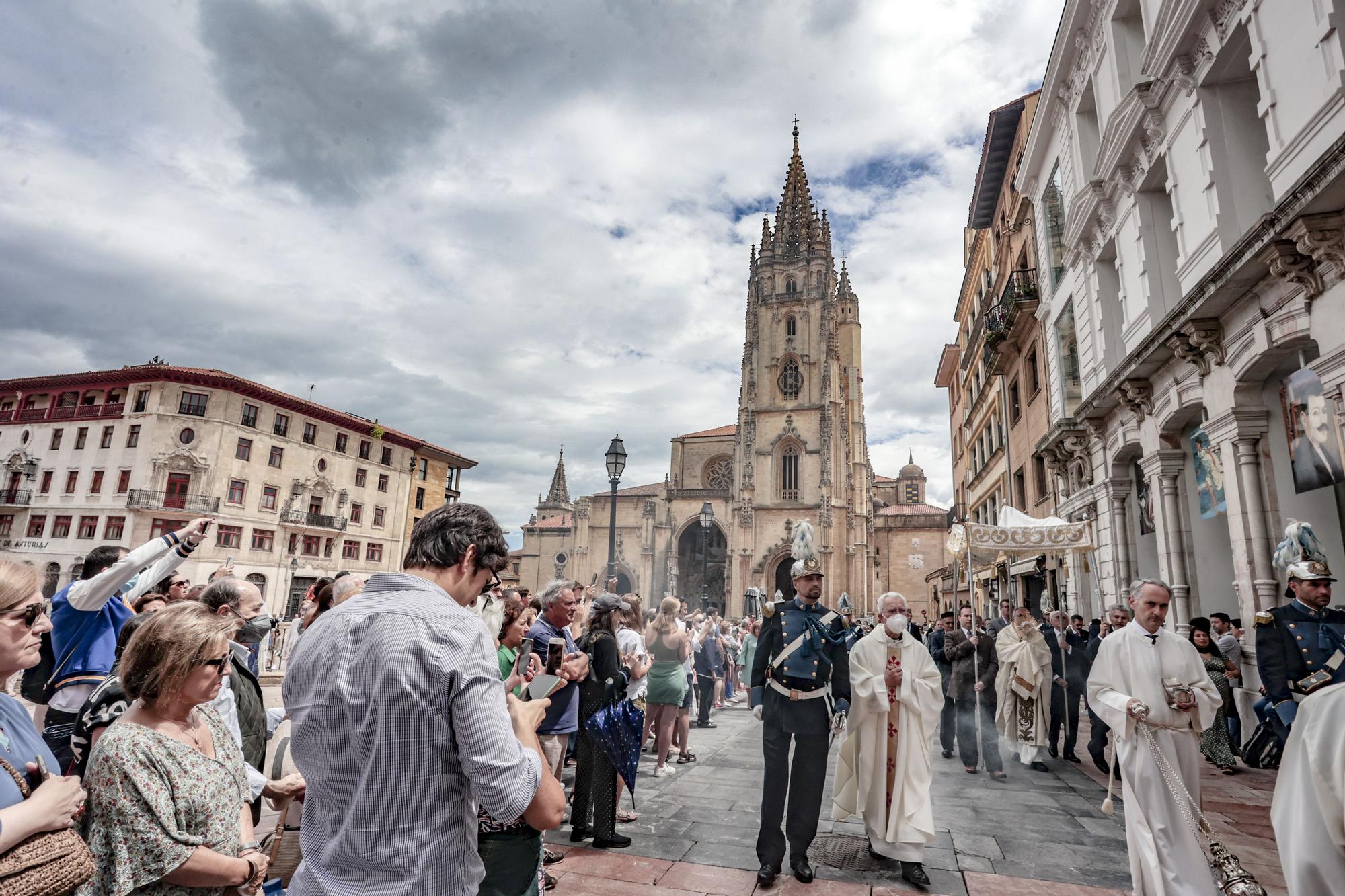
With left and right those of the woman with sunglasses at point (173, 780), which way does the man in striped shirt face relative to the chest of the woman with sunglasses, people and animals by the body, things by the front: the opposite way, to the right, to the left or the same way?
to the left

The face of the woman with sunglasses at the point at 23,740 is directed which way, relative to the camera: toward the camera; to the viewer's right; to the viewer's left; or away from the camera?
to the viewer's right

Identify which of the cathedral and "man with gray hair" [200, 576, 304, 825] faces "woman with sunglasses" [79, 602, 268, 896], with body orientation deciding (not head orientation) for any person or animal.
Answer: the cathedral

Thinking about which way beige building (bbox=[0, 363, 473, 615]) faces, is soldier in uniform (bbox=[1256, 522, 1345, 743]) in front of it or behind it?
in front

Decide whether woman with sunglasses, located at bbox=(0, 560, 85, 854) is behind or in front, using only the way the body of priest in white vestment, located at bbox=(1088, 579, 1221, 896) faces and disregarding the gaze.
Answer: in front

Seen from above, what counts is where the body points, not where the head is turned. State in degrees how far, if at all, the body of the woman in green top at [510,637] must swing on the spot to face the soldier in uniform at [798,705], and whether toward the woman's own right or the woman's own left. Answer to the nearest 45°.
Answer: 0° — they already face them

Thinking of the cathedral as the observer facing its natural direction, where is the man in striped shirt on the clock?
The man in striped shirt is roughly at 12 o'clock from the cathedral.

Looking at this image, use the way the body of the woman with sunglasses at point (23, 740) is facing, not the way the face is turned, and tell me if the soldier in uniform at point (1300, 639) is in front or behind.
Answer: in front

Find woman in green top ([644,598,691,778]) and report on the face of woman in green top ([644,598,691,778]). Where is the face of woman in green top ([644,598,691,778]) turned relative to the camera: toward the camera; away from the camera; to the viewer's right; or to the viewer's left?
away from the camera

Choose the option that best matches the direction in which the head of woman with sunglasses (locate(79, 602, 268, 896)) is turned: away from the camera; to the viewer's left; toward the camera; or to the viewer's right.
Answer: to the viewer's right

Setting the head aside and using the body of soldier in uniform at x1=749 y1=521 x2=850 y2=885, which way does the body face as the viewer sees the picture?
toward the camera

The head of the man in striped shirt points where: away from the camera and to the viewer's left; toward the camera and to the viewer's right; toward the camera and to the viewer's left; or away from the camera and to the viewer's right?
away from the camera and to the viewer's right

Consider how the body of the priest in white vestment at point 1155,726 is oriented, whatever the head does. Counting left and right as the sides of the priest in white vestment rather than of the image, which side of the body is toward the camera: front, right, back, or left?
front

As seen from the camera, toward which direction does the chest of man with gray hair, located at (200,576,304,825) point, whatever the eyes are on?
to the viewer's right

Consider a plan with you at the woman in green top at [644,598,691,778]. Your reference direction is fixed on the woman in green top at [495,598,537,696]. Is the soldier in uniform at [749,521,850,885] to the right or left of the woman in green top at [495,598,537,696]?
left

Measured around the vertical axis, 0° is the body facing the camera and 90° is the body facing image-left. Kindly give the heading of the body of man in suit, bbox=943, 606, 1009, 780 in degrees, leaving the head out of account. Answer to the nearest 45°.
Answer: approximately 0°

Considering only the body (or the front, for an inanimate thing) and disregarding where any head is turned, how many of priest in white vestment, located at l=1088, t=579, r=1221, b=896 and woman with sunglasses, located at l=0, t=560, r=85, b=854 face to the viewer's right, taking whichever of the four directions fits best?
1
